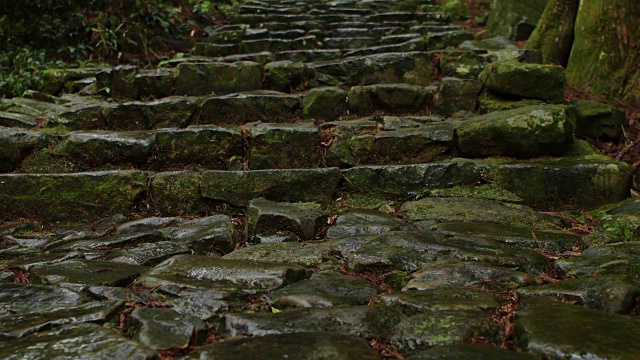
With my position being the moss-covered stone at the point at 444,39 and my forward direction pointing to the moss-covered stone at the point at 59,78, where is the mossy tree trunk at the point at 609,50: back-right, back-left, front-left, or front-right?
back-left

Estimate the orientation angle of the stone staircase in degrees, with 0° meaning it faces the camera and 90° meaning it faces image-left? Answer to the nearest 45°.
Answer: approximately 0°

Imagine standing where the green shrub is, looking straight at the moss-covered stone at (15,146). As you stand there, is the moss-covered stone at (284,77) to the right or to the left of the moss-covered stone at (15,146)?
left

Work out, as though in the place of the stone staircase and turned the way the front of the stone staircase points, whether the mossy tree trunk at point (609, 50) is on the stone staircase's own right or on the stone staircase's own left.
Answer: on the stone staircase's own left
